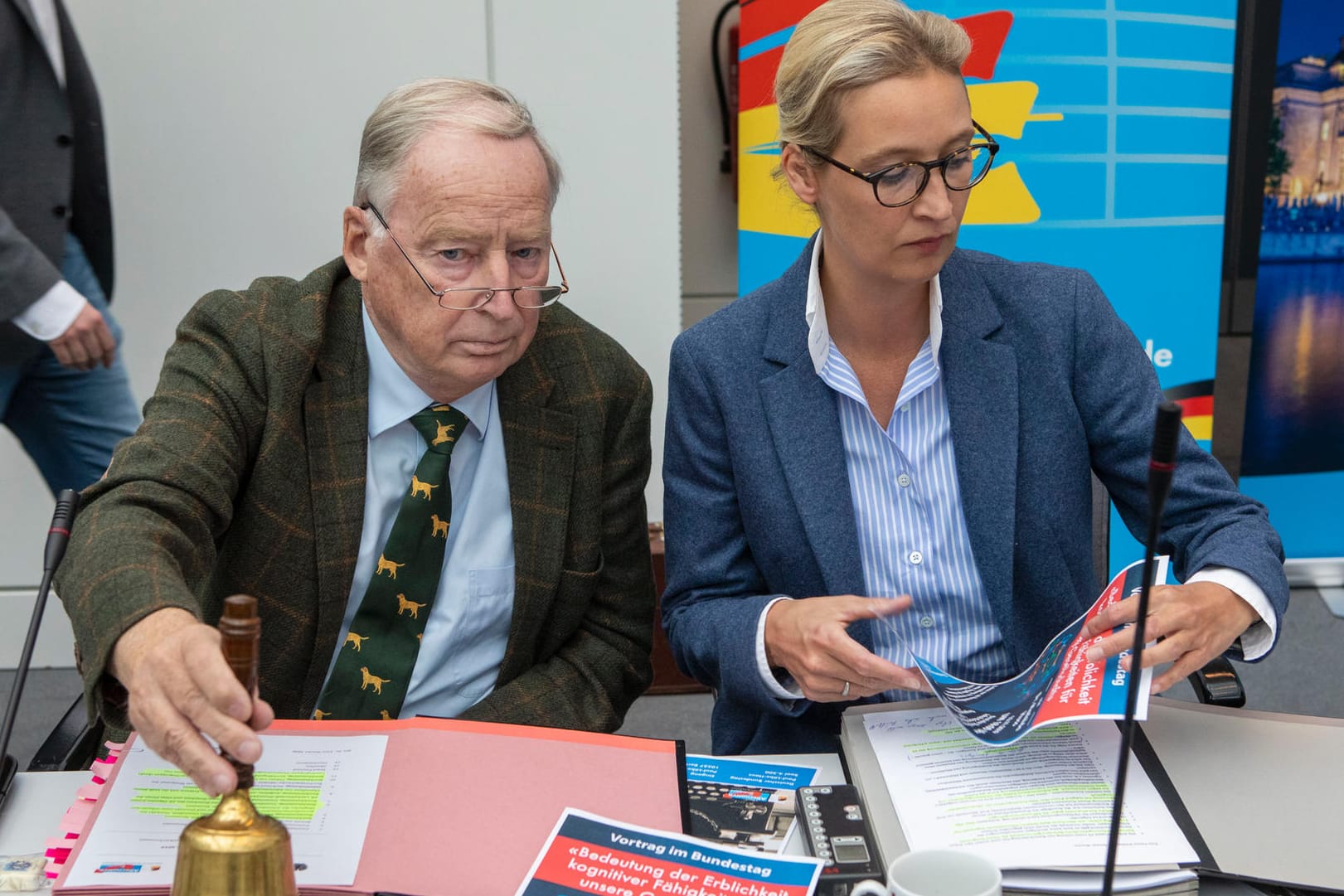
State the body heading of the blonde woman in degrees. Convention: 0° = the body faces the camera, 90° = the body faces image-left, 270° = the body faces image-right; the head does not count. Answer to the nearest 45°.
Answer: approximately 0°

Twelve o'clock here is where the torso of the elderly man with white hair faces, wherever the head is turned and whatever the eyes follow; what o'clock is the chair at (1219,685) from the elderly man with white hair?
The chair is roughly at 10 o'clock from the elderly man with white hair.

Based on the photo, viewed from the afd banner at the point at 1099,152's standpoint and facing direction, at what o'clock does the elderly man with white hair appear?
The elderly man with white hair is roughly at 1 o'clock from the afd banner.

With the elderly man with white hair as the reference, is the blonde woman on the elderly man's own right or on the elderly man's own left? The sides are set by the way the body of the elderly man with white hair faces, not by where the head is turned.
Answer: on the elderly man's own left

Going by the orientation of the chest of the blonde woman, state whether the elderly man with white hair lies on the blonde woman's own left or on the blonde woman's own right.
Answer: on the blonde woman's own right

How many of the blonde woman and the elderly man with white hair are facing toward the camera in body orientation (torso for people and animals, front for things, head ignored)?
2

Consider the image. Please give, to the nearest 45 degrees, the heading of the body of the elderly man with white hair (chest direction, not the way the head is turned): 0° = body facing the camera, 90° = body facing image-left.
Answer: approximately 0°

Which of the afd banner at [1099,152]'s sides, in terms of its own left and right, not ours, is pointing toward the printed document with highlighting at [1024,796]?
front
